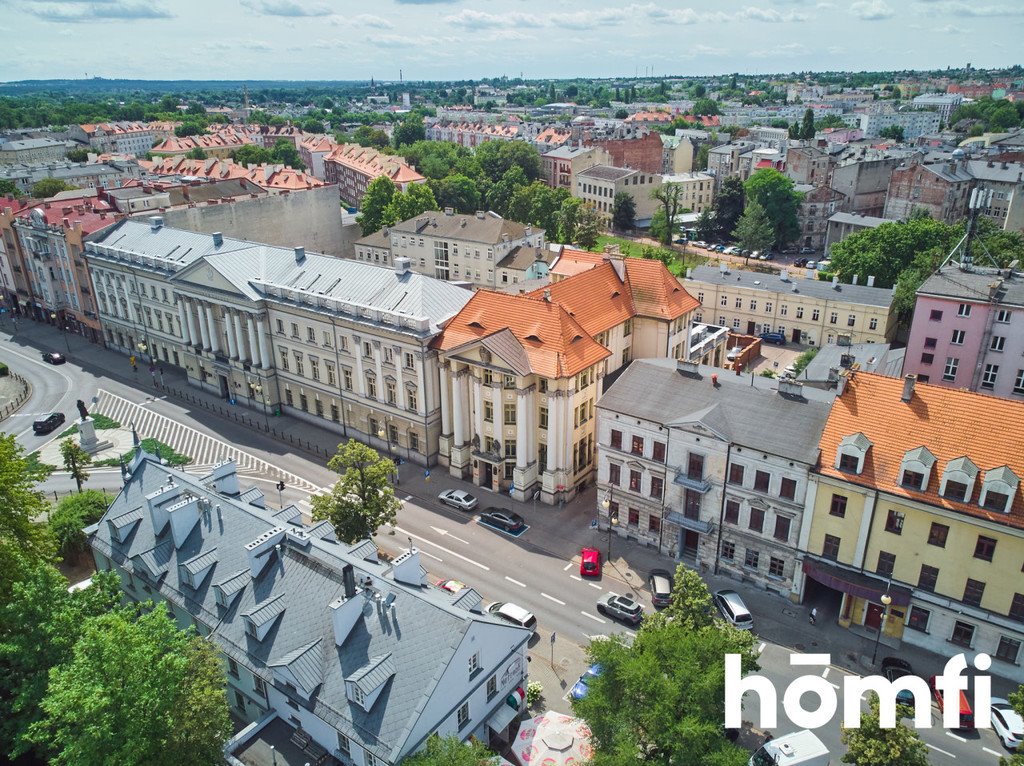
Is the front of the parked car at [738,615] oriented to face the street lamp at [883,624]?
no

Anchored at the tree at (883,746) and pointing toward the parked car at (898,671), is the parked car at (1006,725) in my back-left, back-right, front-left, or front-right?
front-right

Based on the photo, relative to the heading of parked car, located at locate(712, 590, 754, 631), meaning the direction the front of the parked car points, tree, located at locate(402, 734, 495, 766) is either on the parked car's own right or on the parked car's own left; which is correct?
on the parked car's own left

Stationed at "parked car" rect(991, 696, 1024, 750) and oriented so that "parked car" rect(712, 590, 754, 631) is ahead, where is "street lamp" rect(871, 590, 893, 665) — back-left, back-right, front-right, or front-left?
front-right

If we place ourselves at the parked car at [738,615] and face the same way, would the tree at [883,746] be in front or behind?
behind

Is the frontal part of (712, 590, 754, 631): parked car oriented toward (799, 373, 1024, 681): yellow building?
no

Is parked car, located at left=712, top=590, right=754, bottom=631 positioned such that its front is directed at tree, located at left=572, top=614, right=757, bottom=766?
no

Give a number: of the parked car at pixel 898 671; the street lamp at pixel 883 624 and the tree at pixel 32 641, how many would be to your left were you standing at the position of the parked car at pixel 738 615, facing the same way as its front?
1

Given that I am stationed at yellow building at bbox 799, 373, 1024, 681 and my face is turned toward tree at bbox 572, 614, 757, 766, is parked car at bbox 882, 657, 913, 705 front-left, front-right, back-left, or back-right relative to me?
front-left

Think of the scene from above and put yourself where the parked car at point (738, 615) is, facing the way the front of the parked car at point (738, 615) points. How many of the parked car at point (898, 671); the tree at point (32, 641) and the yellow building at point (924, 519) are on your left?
1

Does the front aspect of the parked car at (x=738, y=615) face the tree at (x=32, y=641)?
no
